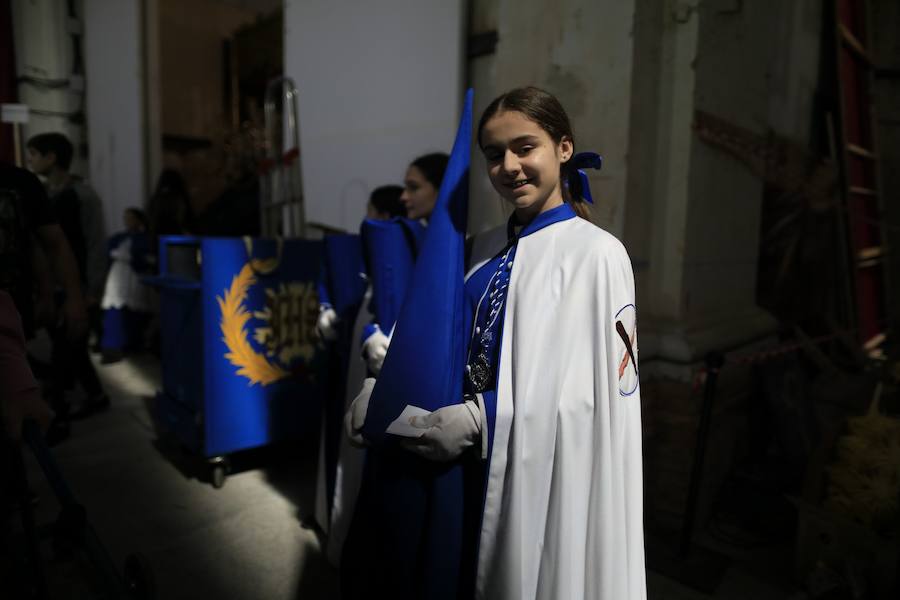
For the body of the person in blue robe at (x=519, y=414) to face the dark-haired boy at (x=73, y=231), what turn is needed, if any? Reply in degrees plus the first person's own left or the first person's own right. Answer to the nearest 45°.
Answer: approximately 90° to the first person's own right

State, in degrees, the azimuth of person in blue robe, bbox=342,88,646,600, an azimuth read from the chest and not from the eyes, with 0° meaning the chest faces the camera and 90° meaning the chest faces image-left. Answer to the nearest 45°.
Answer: approximately 45°
